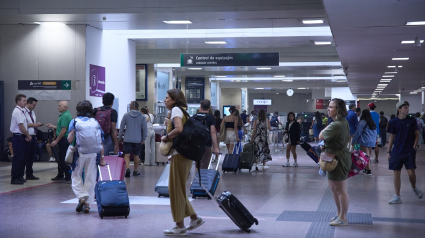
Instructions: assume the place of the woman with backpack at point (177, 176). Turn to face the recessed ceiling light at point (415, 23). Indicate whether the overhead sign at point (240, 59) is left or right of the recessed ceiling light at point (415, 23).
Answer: left

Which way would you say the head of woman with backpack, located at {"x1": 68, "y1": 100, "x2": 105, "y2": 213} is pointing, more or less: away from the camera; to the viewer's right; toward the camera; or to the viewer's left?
away from the camera

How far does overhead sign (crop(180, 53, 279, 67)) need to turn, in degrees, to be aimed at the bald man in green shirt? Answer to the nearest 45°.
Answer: approximately 45° to its right

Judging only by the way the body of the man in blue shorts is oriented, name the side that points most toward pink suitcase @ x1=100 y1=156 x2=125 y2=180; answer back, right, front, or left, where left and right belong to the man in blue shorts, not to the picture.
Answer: right

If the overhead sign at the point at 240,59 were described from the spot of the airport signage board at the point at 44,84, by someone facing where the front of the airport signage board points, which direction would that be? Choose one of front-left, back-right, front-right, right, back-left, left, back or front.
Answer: left

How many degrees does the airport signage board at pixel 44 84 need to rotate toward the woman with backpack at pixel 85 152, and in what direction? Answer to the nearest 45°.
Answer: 0° — it already faces them
